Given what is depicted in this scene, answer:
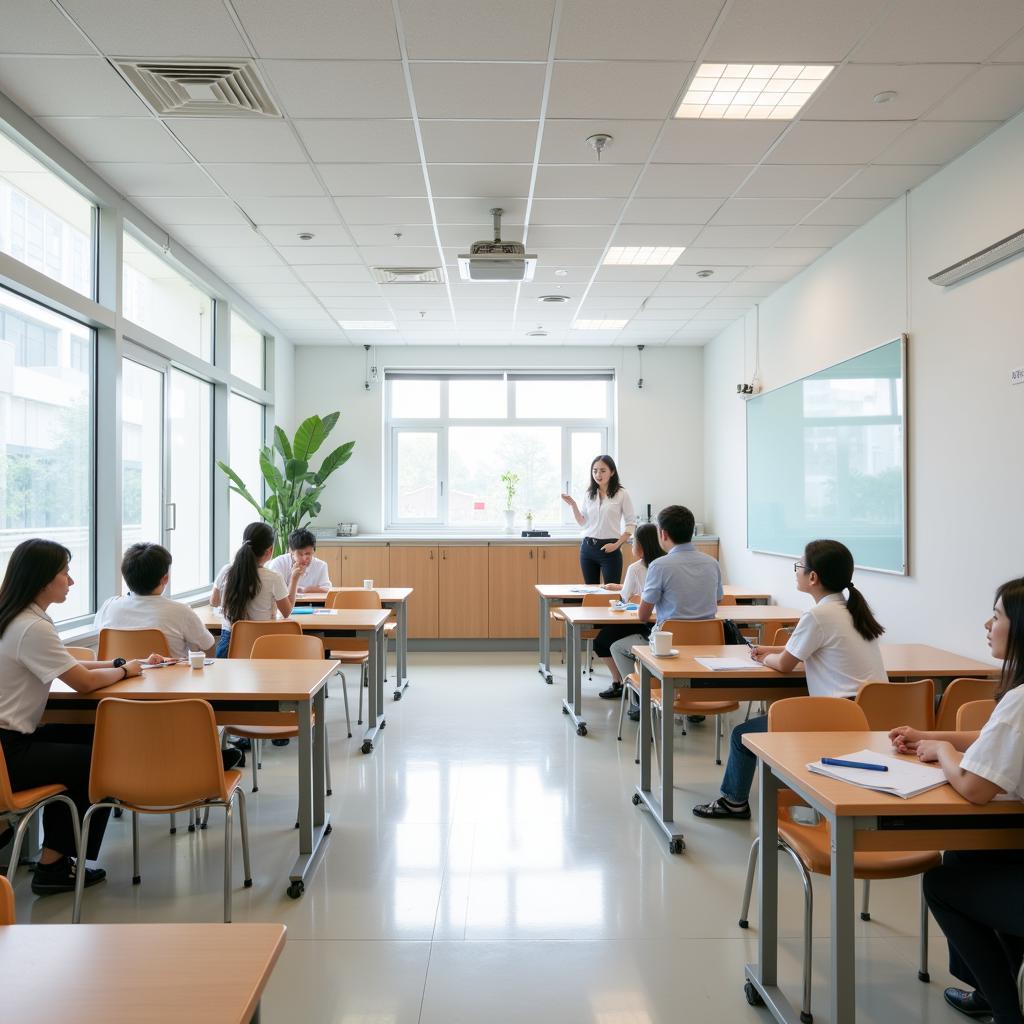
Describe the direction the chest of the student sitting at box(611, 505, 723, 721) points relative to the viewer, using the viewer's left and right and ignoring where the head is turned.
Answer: facing away from the viewer and to the left of the viewer

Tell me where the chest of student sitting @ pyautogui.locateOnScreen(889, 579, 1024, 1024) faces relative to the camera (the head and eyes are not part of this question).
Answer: to the viewer's left

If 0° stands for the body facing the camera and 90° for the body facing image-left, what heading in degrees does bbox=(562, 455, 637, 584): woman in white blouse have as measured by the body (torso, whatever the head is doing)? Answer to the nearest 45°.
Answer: approximately 45°

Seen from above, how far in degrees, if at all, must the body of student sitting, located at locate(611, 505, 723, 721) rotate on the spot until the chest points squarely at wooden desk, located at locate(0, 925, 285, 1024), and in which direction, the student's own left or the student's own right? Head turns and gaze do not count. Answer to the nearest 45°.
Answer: approximately 135° to the student's own left

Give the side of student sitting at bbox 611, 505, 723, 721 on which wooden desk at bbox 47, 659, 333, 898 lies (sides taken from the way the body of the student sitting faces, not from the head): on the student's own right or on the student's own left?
on the student's own left

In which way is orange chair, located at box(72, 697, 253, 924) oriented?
away from the camera

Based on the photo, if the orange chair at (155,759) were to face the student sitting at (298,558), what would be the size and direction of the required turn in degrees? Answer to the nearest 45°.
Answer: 0° — it already faces them

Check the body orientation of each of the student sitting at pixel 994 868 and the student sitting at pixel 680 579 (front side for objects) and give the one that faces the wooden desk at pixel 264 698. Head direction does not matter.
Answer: the student sitting at pixel 994 868

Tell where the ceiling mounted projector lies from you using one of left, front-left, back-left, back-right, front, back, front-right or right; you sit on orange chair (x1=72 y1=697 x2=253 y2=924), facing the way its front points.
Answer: front-right

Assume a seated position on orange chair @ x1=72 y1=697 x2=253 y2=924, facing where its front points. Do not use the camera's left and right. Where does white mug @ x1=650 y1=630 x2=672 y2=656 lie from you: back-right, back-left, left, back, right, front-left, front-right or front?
right

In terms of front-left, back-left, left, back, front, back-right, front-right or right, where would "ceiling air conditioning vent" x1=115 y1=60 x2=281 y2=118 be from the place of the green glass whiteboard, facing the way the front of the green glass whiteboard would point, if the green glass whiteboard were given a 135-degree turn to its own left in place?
back-right

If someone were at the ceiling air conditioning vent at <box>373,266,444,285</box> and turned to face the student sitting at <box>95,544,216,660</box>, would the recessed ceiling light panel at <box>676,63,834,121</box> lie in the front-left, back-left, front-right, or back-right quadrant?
front-left

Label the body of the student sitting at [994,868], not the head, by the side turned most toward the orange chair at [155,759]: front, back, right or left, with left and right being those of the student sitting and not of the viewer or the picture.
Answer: front

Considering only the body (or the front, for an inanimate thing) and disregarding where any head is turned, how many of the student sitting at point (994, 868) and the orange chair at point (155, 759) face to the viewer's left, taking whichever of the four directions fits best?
1

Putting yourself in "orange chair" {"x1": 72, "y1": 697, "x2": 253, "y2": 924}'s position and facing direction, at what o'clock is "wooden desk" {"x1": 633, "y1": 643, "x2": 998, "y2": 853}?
The wooden desk is roughly at 3 o'clock from the orange chair.

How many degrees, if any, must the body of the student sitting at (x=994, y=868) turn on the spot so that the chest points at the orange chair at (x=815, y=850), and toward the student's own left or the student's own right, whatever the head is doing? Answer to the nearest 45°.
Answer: approximately 45° to the student's own right

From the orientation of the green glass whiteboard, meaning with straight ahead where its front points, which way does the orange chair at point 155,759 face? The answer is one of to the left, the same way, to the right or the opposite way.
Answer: to the right
